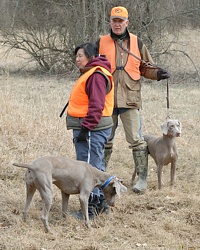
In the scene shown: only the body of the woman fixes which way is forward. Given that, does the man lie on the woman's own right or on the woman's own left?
on the woman's own right
